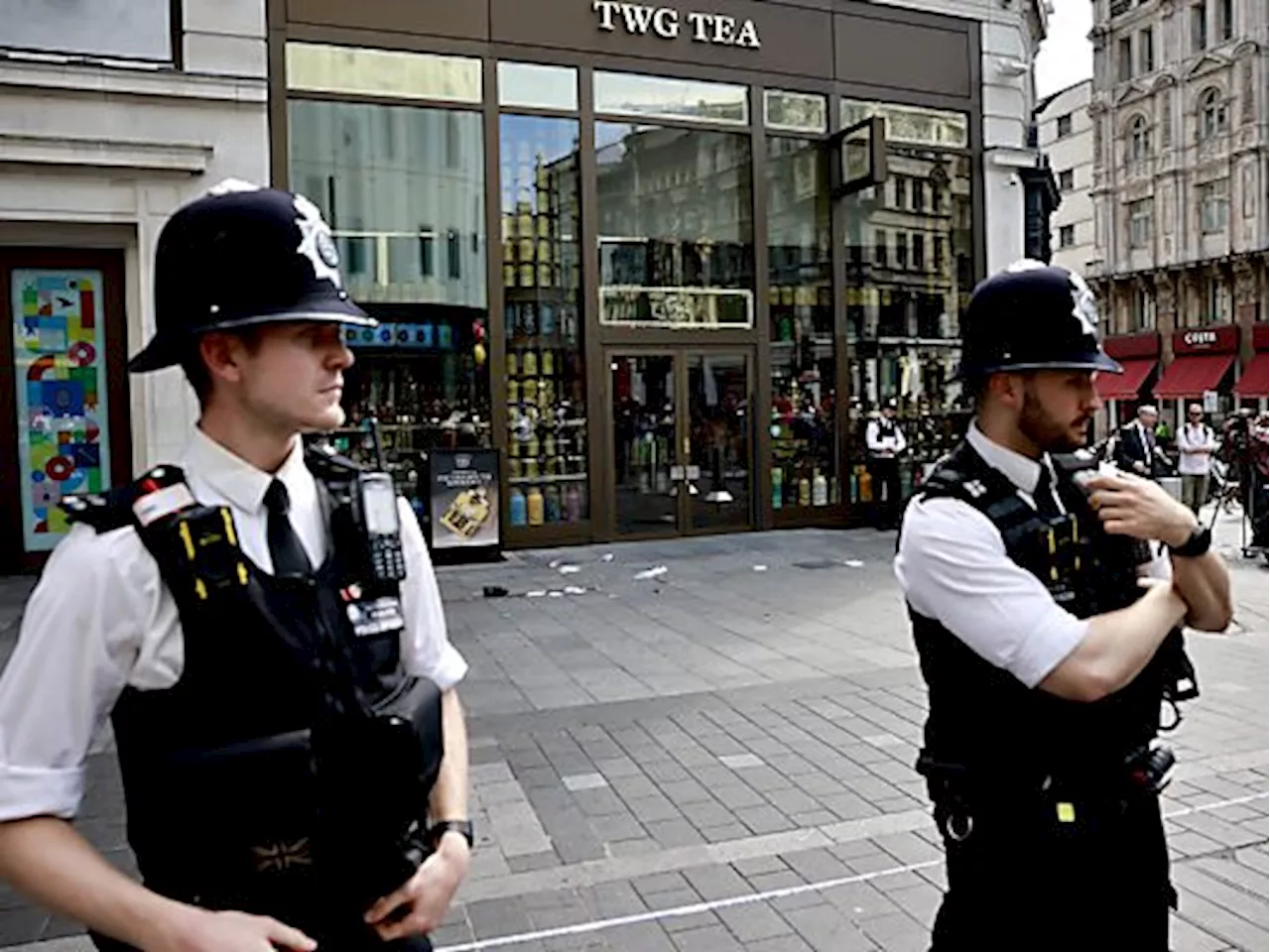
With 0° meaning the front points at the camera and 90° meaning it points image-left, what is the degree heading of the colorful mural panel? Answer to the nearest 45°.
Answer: approximately 0°

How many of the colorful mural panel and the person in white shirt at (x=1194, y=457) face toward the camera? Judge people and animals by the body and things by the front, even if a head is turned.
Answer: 2

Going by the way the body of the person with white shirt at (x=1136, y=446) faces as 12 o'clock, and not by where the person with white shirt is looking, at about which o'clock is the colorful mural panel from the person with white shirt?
The colorful mural panel is roughly at 3 o'clock from the person with white shirt.

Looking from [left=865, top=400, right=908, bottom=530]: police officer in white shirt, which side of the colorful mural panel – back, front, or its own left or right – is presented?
left

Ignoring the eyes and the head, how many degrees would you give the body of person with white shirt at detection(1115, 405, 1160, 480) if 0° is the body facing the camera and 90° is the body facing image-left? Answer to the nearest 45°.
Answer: approximately 315°

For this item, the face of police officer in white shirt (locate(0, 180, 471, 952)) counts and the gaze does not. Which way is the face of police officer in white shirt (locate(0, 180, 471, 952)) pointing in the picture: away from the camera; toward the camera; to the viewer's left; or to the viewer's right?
to the viewer's right

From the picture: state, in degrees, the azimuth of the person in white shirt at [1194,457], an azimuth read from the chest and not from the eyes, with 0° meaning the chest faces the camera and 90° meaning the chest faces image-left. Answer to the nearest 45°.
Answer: approximately 0°
